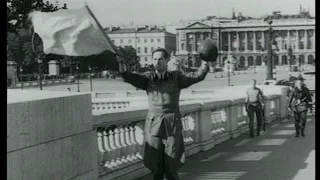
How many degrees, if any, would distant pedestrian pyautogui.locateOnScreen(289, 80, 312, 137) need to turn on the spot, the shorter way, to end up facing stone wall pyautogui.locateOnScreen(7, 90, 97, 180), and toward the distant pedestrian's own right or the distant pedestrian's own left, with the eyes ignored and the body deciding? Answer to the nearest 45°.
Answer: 0° — they already face it

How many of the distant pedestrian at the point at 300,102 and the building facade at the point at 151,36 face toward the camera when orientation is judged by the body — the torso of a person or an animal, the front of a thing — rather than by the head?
2

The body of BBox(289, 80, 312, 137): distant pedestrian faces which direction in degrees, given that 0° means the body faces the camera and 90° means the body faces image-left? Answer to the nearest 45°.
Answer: approximately 0°

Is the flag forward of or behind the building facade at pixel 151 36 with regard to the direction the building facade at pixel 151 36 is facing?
forward

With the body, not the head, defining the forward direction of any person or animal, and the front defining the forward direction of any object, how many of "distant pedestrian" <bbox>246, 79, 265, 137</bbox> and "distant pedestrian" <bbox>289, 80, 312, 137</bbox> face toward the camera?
2

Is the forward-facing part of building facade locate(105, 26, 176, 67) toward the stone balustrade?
yes

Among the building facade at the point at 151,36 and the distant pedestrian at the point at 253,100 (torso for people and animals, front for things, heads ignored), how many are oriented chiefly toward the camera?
2
